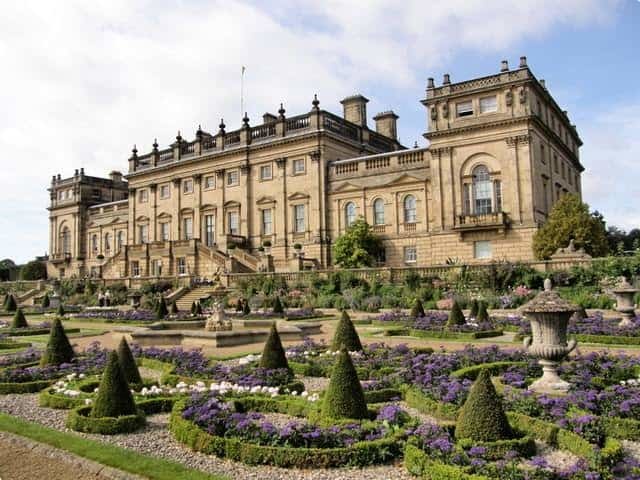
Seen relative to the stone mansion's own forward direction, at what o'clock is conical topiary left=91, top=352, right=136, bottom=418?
The conical topiary is roughly at 11 o'clock from the stone mansion.

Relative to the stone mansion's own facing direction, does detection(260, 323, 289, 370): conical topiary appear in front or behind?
in front

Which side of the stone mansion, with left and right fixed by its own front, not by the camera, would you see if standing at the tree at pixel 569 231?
left

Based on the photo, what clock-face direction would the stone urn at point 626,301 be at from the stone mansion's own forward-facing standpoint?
The stone urn is roughly at 10 o'clock from the stone mansion.

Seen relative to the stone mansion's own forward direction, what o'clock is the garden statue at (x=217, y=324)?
The garden statue is roughly at 11 o'clock from the stone mansion.

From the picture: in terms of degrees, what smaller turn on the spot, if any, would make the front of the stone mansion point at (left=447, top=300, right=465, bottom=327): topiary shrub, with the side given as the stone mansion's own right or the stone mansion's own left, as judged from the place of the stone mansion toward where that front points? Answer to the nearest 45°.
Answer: approximately 45° to the stone mansion's own left

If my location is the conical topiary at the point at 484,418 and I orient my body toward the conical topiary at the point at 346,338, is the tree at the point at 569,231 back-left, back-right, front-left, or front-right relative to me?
front-right

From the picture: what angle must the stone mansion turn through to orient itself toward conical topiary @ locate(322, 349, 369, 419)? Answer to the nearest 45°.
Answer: approximately 45° to its left

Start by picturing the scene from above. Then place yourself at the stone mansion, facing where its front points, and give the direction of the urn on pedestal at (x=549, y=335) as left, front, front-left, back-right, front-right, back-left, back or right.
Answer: front-left

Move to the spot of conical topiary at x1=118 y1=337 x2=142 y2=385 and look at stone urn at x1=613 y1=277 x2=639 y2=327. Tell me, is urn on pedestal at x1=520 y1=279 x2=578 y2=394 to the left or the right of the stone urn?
right

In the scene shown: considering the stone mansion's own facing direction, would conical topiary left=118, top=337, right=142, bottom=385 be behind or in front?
in front

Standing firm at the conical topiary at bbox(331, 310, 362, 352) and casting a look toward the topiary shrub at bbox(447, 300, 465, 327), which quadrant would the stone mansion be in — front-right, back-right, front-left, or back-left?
front-left

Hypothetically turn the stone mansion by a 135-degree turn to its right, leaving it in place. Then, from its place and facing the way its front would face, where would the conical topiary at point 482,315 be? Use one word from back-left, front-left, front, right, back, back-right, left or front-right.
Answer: back

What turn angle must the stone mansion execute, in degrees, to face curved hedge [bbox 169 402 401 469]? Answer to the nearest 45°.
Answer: approximately 45° to its left
